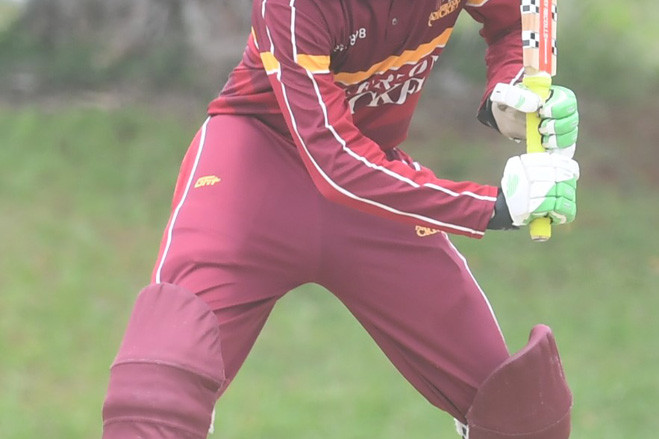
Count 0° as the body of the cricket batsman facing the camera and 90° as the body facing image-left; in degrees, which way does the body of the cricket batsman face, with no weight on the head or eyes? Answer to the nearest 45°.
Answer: approximately 315°
